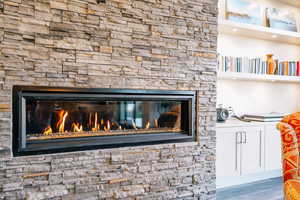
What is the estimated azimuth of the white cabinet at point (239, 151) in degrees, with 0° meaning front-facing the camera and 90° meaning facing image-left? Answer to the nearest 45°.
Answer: approximately 315°

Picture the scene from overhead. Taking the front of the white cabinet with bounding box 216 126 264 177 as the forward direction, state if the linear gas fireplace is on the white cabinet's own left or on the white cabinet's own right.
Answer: on the white cabinet's own right

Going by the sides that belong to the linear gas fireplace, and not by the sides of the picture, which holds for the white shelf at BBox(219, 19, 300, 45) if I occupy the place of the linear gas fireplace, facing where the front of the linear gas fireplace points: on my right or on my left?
on my left

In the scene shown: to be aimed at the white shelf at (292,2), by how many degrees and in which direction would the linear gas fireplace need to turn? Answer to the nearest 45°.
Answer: approximately 90° to its left

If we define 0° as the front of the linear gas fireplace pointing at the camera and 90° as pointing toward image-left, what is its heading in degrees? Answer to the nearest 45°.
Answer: approximately 315°

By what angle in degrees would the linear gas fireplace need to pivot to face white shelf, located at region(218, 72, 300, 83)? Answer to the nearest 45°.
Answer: approximately 90° to its left

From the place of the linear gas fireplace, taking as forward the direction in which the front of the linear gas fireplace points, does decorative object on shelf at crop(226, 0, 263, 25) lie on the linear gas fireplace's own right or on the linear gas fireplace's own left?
on the linear gas fireplace's own left

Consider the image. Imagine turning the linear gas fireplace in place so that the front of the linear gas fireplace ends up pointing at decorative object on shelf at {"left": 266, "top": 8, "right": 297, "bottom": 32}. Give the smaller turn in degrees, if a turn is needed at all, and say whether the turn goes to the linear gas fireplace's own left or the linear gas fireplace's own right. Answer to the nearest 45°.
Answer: approximately 90° to the linear gas fireplace's own left
